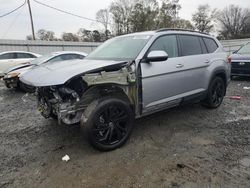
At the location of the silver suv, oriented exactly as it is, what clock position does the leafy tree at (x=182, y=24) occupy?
The leafy tree is roughly at 5 o'clock from the silver suv.

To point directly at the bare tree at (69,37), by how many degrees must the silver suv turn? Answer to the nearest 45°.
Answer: approximately 135° to its right

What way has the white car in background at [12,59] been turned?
to the viewer's left

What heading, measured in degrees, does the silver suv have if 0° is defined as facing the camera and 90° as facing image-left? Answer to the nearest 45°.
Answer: approximately 45°
